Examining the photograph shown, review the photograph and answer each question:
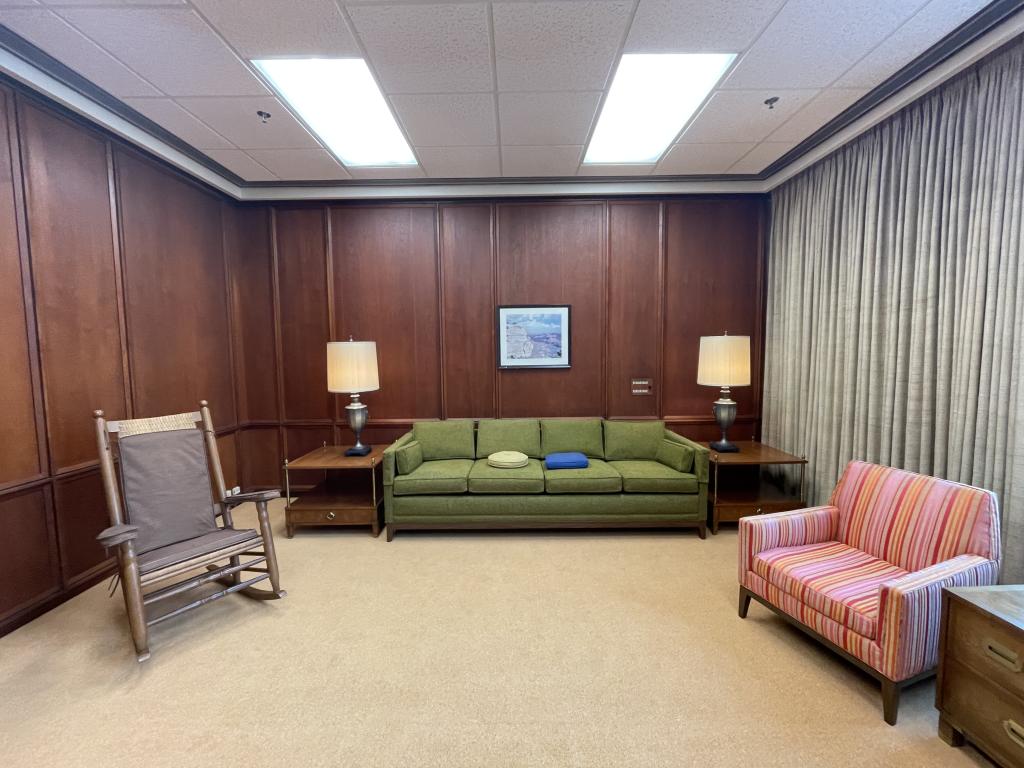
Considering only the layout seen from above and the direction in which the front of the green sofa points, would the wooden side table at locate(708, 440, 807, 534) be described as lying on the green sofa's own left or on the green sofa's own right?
on the green sofa's own left

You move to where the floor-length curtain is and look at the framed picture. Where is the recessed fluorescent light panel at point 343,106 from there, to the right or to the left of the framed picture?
left

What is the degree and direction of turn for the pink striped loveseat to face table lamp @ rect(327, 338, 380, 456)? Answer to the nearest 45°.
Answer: approximately 45° to its right

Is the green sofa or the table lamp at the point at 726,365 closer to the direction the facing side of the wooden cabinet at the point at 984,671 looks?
the green sofa

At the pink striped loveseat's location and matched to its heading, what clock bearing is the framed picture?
The framed picture is roughly at 2 o'clock from the pink striped loveseat.

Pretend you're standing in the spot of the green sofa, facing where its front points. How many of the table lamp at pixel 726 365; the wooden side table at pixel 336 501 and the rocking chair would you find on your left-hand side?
1

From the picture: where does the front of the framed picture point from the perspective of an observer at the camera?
facing the viewer

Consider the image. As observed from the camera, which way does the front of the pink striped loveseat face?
facing the viewer and to the left of the viewer

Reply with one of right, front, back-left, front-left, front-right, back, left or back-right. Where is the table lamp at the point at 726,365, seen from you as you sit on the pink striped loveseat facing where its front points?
right

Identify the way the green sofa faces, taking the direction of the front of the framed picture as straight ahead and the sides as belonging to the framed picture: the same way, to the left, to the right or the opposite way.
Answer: the same way

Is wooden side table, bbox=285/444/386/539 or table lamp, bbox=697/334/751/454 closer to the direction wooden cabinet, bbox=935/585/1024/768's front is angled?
the wooden side table

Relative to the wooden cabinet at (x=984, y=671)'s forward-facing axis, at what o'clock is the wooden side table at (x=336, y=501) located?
The wooden side table is roughly at 1 o'clock from the wooden cabinet.

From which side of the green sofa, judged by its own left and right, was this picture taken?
front

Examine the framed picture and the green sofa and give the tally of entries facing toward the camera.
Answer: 2

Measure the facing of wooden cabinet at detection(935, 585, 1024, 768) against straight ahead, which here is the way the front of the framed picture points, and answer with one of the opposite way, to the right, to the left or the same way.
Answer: to the right
